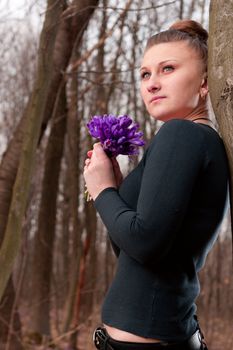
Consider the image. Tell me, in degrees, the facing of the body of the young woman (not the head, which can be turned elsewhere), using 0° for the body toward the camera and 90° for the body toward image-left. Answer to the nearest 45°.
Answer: approximately 90°

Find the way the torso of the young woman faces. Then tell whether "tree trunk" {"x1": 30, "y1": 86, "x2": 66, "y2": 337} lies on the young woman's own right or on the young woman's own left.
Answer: on the young woman's own right

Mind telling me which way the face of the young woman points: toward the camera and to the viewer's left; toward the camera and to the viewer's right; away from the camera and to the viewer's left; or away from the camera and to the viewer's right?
toward the camera and to the viewer's left

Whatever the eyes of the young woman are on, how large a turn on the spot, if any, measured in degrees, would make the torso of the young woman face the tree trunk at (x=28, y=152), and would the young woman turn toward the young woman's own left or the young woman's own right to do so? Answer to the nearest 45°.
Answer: approximately 90° to the young woman's own right
